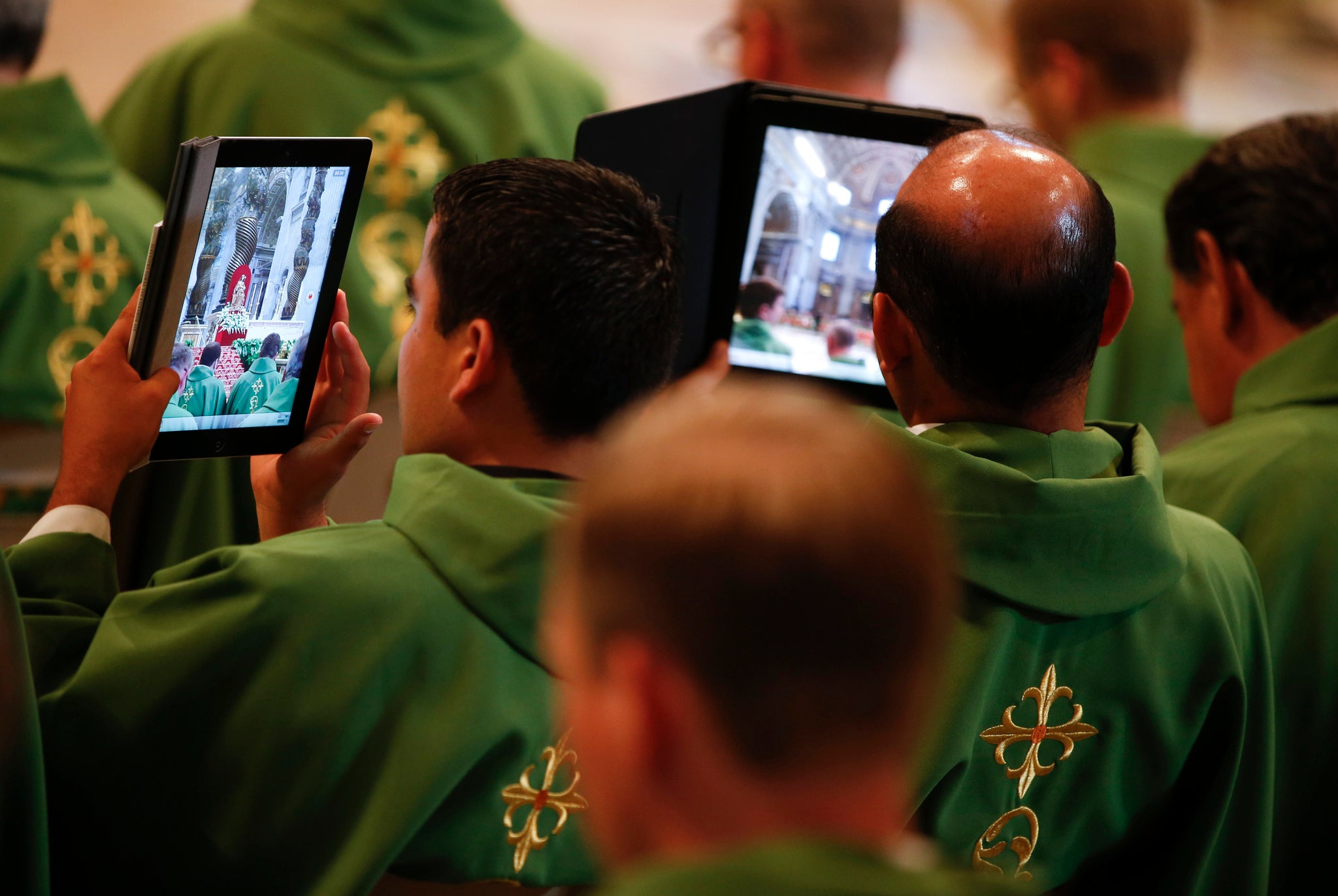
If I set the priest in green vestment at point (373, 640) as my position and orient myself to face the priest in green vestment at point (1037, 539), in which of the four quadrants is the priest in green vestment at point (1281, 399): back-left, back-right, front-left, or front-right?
front-left

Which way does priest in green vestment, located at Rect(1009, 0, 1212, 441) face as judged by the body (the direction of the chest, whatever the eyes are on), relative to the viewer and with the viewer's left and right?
facing away from the viewer and to the left of the viewer

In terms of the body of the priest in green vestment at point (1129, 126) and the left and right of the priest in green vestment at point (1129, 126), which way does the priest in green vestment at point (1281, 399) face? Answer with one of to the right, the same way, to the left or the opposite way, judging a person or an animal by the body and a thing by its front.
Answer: the same way

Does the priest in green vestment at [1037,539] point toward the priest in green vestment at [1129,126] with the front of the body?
yes

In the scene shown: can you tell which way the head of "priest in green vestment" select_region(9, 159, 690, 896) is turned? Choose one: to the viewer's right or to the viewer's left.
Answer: to the viewer's left

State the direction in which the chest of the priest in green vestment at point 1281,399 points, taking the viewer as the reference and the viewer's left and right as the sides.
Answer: facing away from the viewer and to the left of the viewer

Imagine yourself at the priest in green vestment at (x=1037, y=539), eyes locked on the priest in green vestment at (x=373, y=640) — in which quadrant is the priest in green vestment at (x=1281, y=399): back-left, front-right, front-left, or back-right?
back-right

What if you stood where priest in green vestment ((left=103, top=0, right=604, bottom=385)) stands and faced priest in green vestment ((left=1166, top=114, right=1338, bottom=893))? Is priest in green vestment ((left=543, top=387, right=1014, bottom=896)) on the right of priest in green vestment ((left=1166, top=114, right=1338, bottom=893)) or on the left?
right

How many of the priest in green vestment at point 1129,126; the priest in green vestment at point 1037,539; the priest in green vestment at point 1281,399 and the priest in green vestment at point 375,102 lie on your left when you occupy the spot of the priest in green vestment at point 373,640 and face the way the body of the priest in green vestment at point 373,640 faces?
0

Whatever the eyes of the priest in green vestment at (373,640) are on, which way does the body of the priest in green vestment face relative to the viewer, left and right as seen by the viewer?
facing away from the viewer and to the left of the viewer

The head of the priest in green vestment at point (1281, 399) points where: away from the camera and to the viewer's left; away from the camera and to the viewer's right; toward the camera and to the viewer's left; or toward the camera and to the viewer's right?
away from the camera and to the viewer's left

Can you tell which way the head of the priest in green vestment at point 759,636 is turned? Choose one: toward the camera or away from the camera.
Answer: away from the camera

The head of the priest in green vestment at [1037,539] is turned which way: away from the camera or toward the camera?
away from the camera

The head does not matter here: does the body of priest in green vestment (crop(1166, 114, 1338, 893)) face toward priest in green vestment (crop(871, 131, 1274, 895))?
no

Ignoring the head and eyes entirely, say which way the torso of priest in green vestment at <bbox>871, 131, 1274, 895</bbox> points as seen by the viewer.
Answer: away from the camera

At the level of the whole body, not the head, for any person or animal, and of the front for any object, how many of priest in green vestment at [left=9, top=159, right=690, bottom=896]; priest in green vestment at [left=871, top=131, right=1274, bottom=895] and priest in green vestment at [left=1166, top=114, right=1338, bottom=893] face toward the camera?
0
